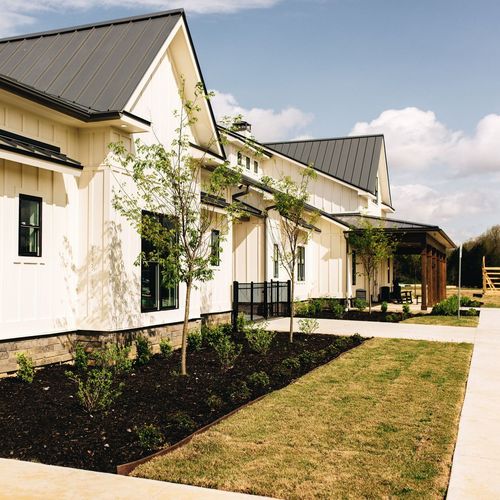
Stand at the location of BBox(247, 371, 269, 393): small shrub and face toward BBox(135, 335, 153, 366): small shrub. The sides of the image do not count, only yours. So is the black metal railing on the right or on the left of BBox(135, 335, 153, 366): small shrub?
right

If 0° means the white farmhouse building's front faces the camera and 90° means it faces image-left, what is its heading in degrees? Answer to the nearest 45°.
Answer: approximately 315°

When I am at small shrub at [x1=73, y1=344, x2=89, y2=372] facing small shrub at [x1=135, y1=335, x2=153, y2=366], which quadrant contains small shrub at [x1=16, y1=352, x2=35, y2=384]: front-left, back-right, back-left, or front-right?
back-right

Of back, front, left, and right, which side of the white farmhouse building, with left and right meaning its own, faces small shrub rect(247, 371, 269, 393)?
front

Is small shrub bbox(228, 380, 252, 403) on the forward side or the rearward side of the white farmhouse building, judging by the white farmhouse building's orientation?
on the forward side

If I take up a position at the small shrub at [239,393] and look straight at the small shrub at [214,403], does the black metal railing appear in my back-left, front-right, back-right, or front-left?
back-right
